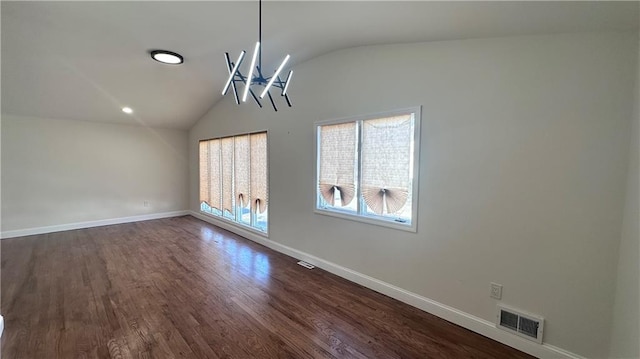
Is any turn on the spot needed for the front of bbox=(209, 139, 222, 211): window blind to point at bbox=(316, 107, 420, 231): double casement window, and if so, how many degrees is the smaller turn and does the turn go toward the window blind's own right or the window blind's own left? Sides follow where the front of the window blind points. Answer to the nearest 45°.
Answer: approximately 90° to the window blind's own left

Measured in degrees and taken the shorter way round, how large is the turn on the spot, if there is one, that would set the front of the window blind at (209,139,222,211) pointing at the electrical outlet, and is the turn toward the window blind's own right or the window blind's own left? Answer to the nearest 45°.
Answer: approximately 90° to the window blind's own left

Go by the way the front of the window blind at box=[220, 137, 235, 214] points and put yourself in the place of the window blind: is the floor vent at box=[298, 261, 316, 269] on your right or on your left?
on your left

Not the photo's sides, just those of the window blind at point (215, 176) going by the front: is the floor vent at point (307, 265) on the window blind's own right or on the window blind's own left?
on the window blind's own left

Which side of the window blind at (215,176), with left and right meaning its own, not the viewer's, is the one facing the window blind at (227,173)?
left

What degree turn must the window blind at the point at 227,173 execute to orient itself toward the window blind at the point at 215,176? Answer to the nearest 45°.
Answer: approximately 90° to its right

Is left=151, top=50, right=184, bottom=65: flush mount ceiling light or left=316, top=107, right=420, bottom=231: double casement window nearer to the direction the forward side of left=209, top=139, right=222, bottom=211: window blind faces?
the flush mount ceiling light

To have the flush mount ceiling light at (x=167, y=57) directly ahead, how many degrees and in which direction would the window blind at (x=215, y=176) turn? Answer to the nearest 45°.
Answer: approximately 45° to its left
